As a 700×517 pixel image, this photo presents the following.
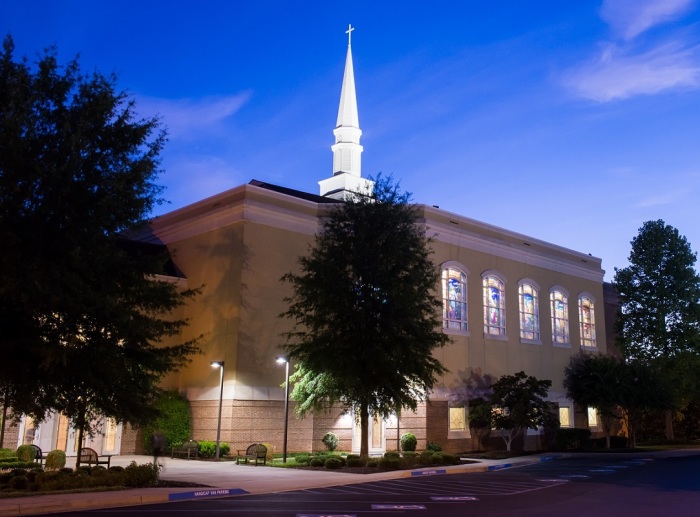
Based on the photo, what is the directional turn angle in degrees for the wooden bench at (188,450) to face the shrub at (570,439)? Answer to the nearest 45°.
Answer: approximately 135° to its left

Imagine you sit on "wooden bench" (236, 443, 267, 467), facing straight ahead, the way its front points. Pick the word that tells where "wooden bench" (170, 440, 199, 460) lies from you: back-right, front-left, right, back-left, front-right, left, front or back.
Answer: right

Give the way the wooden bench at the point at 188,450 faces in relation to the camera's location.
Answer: facing the viewer and to the left of the viewer

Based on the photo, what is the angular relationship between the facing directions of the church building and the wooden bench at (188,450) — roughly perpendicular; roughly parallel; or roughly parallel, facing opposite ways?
roughly parallel

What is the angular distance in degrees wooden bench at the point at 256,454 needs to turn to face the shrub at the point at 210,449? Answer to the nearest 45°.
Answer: approximately 90° to its right

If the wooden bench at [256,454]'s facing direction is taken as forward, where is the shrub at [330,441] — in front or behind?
behind

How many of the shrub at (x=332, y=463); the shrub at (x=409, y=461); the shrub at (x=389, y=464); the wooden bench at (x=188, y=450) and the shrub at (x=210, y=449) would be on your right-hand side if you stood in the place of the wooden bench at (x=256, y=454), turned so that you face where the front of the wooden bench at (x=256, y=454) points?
2

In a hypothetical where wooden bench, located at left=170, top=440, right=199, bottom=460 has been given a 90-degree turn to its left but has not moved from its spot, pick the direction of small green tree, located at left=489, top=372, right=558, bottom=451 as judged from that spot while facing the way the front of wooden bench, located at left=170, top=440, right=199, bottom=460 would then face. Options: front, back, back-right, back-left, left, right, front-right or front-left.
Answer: front-left

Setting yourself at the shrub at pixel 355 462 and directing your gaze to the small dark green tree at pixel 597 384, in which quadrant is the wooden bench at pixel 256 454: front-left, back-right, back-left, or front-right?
back-left

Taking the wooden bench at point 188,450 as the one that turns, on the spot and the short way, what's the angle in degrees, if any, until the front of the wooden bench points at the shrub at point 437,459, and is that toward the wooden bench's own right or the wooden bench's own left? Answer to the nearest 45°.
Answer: approximately 135° to the wooden bench's own left

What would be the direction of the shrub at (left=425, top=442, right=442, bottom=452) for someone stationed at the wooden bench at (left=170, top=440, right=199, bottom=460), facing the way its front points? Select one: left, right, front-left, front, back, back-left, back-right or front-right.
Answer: back-left

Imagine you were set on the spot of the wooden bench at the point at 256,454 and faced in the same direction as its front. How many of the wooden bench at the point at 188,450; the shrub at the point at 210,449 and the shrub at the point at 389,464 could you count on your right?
2

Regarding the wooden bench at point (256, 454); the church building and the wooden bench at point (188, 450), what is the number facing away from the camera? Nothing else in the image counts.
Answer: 0

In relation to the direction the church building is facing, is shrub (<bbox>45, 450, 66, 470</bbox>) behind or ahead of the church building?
ahead
